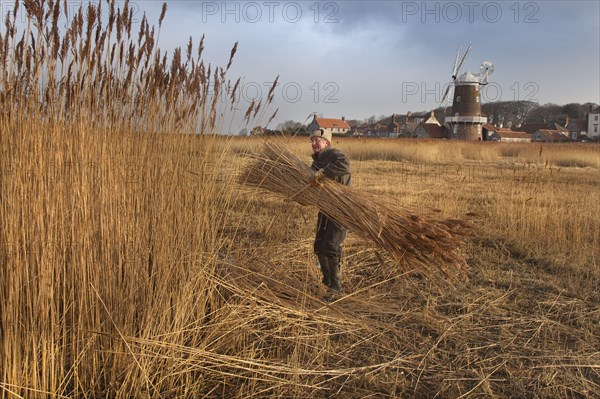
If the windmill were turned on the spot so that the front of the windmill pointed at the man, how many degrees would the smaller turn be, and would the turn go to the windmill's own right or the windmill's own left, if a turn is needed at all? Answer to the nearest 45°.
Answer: approximately 90° to the windmill's own left

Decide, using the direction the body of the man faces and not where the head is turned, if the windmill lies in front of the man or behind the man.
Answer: behind

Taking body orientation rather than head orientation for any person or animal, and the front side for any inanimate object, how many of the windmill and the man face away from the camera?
0

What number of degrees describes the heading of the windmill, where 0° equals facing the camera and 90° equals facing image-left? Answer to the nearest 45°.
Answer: approximately 90°

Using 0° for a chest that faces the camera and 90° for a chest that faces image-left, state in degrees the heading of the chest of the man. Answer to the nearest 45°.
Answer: approximately 45°
